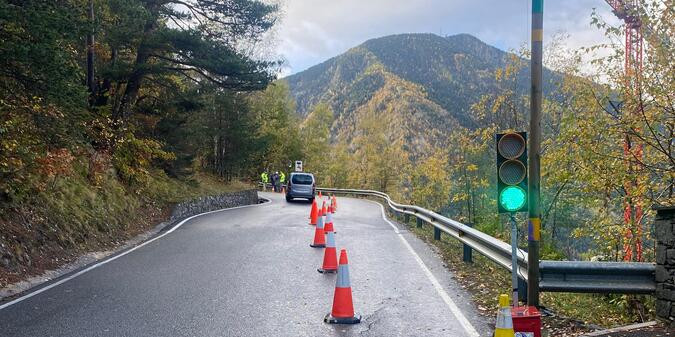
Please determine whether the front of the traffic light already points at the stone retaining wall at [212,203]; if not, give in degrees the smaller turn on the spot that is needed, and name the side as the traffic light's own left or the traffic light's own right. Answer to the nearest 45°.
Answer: approximately 135° to the traffic light's own right

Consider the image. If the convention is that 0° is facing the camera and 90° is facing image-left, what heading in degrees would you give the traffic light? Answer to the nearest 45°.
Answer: approximately 0°

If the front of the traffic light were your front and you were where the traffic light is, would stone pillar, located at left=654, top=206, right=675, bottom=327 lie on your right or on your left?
on your left

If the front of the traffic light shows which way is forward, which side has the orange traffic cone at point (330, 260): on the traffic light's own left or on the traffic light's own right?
on the traffic light's own right

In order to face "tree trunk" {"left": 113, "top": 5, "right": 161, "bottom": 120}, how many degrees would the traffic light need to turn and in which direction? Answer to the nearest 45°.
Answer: approximately 135° to its right
